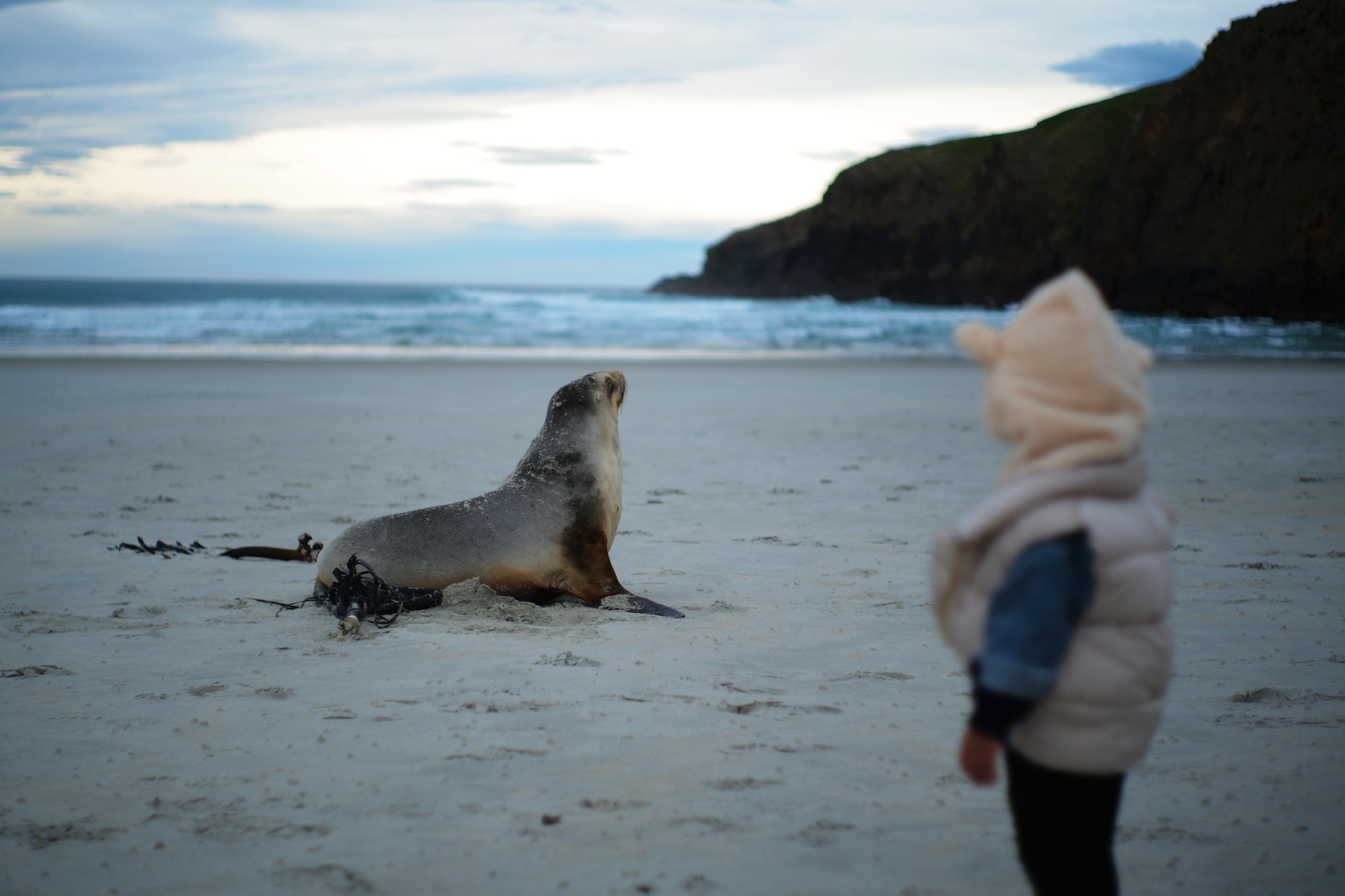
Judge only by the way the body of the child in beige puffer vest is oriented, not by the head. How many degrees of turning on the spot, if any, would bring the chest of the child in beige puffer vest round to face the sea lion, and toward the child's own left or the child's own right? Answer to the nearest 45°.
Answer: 0° — they already face it

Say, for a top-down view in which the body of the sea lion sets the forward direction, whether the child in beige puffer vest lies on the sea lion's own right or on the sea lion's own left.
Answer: on the sea lion's own right

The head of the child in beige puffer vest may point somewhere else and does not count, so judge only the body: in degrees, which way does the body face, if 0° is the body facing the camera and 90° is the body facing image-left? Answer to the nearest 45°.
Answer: approximately 135°

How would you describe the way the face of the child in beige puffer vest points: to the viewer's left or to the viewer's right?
to the viewer's left

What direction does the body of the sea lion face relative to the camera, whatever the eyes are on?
to the viewer's right

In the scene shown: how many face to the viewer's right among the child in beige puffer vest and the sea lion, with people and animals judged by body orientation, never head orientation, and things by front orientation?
1
